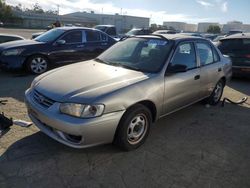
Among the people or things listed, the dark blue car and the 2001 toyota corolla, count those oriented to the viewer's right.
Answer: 0

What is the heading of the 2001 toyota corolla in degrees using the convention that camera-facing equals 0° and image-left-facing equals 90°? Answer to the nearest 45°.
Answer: approximately 45°

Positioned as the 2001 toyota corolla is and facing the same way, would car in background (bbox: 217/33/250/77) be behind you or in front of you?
behind

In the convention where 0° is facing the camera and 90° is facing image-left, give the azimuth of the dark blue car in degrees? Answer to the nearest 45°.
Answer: approximately 45°

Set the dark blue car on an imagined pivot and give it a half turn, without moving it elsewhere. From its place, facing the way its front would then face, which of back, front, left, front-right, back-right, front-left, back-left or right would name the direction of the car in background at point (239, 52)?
front-right

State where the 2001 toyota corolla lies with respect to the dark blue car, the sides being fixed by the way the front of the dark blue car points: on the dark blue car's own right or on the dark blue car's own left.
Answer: on the dark blue car's own left

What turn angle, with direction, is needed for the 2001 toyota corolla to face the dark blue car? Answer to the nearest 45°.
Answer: approximately 90° to its right
